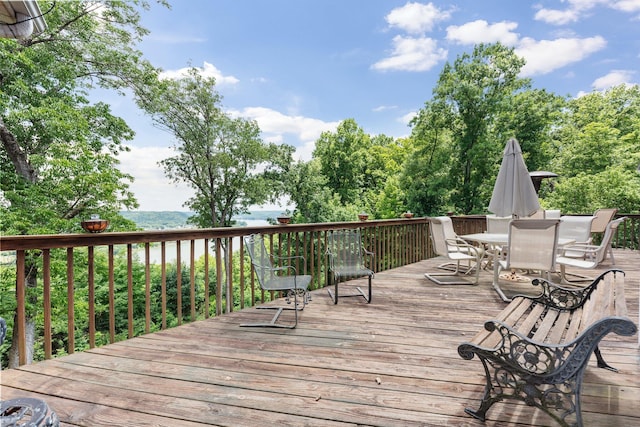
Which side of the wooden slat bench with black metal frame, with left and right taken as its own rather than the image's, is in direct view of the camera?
left

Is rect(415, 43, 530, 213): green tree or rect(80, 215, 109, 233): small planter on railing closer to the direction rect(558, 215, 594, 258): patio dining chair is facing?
the small planter on railing

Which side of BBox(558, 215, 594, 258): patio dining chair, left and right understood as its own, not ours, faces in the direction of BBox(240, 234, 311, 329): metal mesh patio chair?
front

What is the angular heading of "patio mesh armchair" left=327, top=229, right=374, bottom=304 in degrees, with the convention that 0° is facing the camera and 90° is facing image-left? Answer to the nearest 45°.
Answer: approximately 315°

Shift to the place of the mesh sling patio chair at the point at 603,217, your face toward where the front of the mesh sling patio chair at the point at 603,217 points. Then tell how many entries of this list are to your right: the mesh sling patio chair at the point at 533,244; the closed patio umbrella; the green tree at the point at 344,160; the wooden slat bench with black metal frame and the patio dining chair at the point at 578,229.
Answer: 1

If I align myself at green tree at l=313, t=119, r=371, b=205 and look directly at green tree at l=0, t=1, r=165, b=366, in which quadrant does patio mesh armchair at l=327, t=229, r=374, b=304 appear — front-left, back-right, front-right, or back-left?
front-left

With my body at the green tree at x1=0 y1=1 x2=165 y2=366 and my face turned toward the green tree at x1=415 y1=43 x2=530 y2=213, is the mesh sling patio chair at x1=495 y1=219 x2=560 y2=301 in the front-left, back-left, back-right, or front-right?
front-right

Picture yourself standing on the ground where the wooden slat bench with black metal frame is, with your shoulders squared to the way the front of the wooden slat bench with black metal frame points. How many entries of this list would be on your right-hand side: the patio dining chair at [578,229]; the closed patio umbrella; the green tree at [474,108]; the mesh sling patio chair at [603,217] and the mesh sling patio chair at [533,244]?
5

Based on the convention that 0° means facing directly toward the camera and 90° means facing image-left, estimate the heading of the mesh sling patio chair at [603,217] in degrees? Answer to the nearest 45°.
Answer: approximately 45°

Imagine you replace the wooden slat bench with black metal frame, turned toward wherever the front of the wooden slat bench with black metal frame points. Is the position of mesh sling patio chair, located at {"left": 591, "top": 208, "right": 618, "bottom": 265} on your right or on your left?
on your right

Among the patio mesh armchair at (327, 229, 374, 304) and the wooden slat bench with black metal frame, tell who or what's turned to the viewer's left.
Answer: the wooden slat bench with black metal frame

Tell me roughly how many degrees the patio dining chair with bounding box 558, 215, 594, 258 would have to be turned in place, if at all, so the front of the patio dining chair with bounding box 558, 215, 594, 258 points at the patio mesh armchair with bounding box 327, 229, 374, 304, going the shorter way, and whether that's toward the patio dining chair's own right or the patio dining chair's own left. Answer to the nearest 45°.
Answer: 0° — it already faces it

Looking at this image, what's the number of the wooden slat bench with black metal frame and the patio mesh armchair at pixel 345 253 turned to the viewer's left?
1

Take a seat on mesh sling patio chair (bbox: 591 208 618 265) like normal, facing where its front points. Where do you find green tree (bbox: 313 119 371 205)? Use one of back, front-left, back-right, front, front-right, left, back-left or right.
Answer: right
